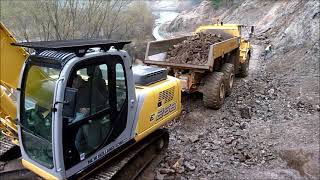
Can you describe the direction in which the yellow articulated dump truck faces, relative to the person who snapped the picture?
facing away from the viewer and to the right of the viewer

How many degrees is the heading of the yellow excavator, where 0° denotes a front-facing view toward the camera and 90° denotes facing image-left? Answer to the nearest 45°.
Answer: approximately 45°

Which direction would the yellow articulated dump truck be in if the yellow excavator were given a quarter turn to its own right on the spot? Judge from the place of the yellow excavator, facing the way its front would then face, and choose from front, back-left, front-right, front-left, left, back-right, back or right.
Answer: right
